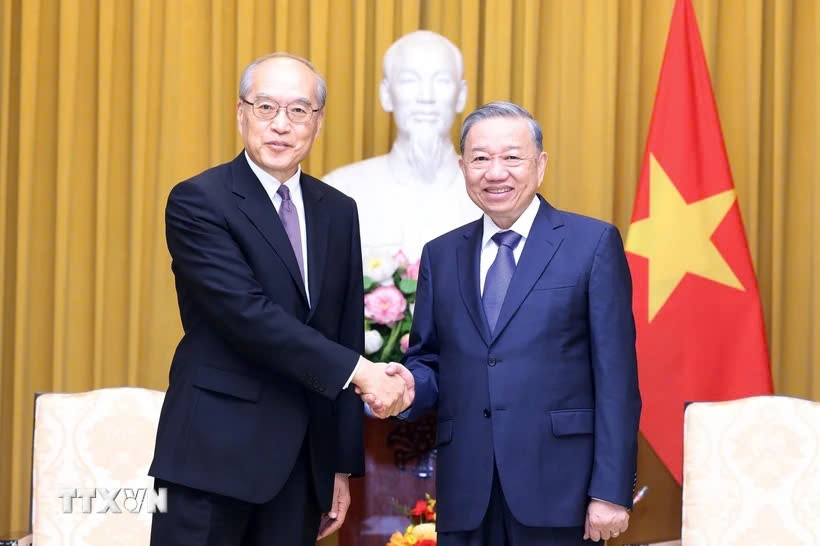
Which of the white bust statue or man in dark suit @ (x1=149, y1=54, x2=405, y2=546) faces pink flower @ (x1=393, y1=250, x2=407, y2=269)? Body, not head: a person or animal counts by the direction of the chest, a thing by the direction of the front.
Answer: the white bust statue

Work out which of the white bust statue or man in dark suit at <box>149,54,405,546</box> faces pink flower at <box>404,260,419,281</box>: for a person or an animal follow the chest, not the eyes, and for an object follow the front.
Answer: the white bust statue

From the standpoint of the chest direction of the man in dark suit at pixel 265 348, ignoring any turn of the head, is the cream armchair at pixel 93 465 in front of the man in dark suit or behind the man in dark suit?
behind

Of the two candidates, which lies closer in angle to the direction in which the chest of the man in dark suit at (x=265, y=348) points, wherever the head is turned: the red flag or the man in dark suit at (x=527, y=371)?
the man in dark suit

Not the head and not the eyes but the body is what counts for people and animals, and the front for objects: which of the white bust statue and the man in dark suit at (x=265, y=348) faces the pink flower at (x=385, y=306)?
the white bust statue

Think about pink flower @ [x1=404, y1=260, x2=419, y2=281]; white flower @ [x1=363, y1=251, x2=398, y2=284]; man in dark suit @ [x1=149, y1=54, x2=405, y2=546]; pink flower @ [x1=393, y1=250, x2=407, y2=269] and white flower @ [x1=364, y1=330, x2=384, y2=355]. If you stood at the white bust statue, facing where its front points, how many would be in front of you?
5

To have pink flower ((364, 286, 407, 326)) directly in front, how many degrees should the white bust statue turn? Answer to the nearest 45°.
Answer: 0° — it already faces it

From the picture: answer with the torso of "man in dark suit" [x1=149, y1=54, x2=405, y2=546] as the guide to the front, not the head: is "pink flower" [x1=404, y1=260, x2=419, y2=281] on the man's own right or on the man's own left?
on the man's own left

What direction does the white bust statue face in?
toward the camera

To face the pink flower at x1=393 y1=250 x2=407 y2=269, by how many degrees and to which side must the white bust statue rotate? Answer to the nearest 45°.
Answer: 0° — it already faces it

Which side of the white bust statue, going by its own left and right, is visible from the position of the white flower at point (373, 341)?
front

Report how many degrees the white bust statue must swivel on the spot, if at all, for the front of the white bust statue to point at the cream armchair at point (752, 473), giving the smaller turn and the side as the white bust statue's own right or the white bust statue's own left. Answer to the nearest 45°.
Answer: approximately 45° to the white bust statue's own left

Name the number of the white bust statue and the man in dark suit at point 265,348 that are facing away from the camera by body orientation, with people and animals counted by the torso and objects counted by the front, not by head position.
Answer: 0

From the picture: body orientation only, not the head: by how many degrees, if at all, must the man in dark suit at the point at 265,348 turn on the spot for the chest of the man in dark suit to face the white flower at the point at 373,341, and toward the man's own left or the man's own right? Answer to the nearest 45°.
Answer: approximately 135° to the man's own left

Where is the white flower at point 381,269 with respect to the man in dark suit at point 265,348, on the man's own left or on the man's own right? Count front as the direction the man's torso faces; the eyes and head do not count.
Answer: on the man's own left

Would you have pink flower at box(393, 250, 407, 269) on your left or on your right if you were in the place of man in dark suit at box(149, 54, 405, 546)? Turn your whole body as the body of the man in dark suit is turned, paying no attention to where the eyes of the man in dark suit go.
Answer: on your left

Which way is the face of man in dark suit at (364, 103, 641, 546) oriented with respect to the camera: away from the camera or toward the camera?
toward the camera

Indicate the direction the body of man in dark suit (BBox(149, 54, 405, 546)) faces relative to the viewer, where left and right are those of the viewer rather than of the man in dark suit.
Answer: facing the viewer and to the right of the viewer

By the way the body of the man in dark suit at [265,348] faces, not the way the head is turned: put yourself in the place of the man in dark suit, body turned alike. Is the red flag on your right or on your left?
on your left

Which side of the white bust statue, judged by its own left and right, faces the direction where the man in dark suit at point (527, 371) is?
front
